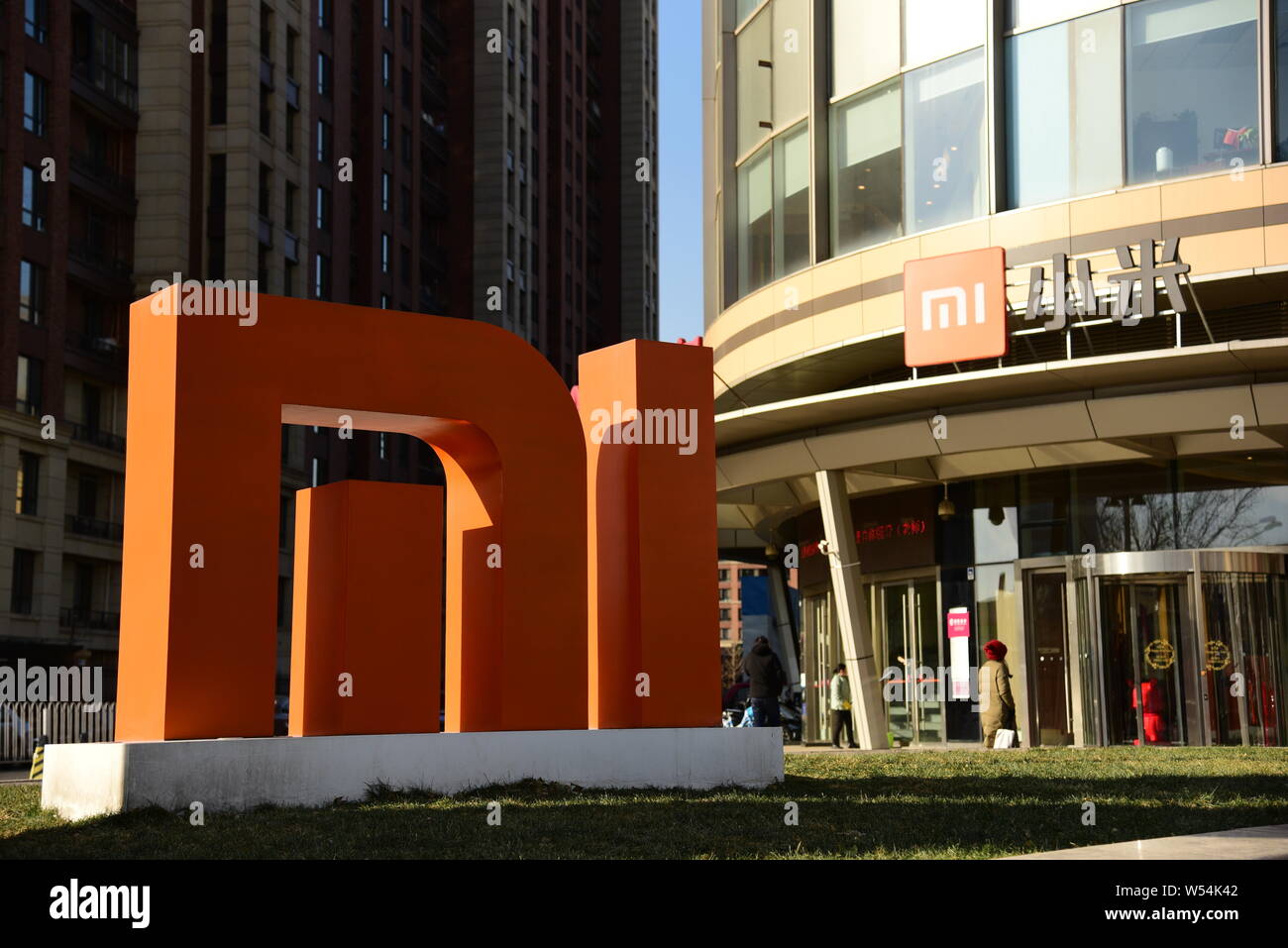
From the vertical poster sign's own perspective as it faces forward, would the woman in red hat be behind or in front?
in front

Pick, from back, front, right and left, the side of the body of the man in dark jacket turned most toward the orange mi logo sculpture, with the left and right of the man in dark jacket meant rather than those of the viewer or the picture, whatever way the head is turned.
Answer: back

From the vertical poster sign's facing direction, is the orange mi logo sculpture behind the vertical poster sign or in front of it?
in front

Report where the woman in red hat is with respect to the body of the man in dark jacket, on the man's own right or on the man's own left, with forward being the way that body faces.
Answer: on the man's own right

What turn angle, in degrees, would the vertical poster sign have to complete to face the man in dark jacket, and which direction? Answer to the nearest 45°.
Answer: approximately 45° to its right

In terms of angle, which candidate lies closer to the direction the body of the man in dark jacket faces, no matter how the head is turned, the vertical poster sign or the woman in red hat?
the vertical poster sign

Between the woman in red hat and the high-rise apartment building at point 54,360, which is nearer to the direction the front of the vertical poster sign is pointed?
the woman in red hat

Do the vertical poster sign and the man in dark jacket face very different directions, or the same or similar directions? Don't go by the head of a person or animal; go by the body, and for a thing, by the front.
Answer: very different directions

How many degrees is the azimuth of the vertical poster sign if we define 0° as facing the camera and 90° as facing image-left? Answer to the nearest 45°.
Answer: approximately 0°

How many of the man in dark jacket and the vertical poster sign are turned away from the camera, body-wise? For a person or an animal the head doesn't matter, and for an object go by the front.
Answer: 1

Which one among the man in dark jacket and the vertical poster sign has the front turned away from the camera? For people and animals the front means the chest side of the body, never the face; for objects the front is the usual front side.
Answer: the man in dark jacket

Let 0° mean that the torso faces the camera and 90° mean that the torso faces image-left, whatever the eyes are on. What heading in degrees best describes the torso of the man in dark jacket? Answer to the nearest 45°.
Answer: approximately 180°
